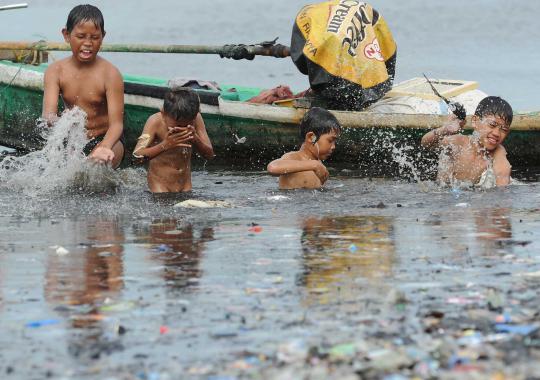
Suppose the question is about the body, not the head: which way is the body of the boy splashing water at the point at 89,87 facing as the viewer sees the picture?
toward the camera

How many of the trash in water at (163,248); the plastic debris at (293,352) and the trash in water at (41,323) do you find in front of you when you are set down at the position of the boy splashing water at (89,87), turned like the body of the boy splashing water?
3

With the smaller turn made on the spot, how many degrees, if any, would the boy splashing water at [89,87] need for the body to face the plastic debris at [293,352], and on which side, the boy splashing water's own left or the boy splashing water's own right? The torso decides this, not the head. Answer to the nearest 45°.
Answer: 0° — they already face it

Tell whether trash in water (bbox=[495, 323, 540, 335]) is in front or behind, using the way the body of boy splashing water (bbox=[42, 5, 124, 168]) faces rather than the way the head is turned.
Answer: in front

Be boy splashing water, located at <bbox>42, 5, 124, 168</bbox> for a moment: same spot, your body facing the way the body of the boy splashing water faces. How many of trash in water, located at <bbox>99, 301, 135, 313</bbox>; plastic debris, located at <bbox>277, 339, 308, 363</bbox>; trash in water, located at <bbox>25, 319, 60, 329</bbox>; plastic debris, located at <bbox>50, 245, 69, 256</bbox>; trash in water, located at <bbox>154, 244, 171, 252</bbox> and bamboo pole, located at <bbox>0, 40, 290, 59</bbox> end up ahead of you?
5

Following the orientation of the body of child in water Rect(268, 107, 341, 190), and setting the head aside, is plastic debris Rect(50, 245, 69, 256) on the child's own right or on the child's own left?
on the child's own right

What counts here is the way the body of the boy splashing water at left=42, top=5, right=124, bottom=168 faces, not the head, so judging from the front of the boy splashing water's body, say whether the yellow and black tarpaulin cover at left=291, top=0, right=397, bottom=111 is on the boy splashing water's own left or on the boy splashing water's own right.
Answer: on the boy splashing water's own left

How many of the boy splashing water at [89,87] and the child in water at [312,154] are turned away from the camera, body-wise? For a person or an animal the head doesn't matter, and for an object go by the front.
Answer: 0

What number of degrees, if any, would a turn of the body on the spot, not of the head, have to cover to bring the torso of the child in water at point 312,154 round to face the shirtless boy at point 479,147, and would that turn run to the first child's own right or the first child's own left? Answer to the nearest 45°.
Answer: approximately 45° to the first child's own left

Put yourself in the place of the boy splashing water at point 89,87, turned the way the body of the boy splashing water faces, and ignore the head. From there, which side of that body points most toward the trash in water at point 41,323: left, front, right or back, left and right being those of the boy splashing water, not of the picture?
front

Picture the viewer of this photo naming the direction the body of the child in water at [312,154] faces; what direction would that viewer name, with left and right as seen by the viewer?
facing the viewer and to the right of the viewer

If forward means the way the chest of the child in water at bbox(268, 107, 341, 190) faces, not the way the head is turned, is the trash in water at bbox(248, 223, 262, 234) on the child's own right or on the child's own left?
on the child's own right
